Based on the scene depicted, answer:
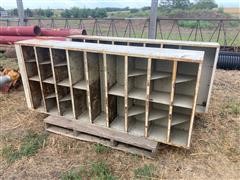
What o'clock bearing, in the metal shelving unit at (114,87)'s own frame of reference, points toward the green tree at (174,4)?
The green tree is roughly at 5 o'clock from the metal shelving unit.

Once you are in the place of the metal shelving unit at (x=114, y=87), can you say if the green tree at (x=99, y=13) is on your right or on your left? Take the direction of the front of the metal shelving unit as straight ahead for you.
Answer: on your right

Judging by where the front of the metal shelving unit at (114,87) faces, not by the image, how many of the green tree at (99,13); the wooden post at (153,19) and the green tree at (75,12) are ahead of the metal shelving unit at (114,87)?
0

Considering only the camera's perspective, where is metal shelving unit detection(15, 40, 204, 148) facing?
facing the viewer and to the left of the viewer

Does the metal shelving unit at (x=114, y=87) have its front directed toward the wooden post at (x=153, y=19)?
no

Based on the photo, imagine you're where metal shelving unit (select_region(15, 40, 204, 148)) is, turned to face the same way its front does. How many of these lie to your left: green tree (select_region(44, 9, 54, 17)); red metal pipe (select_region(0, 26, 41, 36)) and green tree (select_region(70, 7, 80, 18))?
0

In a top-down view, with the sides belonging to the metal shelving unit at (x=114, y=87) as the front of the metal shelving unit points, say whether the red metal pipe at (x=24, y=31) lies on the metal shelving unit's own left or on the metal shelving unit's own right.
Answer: on the metal shelving unit's own right

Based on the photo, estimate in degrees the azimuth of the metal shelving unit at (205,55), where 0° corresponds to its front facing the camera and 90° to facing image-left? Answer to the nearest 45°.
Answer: approximately 45°

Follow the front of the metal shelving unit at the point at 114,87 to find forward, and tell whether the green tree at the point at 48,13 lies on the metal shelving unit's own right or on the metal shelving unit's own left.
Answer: on the metal shelving unit's own right

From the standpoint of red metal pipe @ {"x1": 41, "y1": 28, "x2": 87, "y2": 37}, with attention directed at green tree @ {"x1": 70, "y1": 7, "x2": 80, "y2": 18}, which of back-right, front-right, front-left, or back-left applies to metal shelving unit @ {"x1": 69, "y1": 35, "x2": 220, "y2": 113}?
back-right

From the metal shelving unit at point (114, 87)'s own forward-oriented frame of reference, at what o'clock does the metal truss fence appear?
The metal truss fence is roughly at 5 o'clock from the metal shelving unit.

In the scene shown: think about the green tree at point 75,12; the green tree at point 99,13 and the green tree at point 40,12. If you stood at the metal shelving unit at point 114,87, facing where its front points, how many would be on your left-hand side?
0

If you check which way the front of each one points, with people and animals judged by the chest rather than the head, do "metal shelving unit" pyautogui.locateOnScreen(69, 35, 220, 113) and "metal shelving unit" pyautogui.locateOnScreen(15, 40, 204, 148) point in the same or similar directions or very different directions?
same or similar directions

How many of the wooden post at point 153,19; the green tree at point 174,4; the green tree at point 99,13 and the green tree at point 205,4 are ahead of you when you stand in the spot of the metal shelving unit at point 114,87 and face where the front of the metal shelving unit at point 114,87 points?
0
